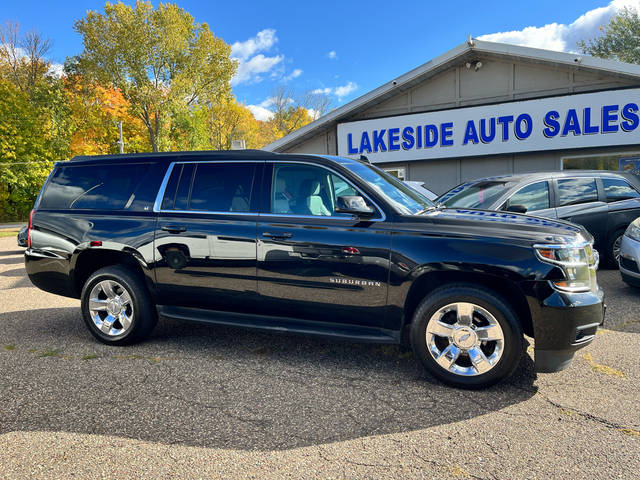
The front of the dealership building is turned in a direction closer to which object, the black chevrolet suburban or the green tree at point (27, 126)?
the black chevrolet suburban

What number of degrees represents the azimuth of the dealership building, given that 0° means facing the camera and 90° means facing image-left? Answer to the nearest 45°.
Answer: approximately 45°

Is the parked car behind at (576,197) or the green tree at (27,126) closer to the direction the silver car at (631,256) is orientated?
the green tree

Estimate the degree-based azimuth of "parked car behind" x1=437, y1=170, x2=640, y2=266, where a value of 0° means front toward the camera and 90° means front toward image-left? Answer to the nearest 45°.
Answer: approximately 45°

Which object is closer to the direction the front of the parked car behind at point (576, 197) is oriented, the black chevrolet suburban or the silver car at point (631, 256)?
the black chevrolet suburban

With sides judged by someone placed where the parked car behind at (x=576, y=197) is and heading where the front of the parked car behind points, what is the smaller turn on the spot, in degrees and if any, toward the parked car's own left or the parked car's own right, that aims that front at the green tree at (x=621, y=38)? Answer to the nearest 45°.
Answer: approximately 135° to the parked car's own right

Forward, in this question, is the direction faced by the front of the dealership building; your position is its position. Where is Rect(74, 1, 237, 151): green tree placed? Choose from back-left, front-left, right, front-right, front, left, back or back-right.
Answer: right

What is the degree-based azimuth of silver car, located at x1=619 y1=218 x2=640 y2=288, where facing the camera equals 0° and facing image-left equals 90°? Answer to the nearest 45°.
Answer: approximately 45°

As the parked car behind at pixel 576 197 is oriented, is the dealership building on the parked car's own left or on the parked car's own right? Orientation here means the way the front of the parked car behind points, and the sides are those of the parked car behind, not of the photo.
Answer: on the parked car's own right

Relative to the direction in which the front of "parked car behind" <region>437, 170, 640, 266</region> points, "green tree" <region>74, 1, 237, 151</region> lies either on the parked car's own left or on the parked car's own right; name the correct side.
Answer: on the parked car's own right
